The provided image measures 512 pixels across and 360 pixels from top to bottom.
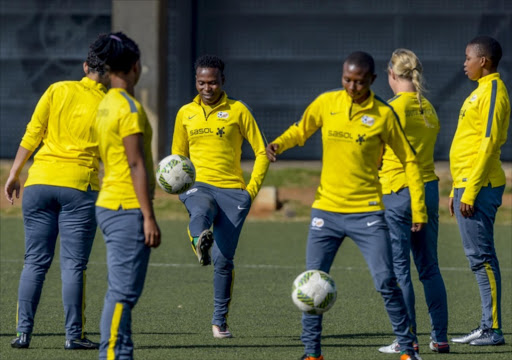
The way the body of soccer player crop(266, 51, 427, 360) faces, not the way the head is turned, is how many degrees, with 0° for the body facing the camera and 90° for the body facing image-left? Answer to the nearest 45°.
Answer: approximately 0°

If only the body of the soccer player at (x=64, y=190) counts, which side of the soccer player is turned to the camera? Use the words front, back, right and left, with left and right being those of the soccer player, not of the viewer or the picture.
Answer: back

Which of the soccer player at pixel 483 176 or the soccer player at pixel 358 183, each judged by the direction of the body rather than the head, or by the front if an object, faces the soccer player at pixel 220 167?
the soccer player at pixel 483 176

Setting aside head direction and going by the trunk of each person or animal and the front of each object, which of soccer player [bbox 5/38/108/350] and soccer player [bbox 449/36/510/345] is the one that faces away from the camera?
soccer player [bbox 5/38/108/350]

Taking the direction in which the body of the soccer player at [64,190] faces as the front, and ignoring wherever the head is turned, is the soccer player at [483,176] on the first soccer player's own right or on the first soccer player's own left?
on the first soccer player's own right

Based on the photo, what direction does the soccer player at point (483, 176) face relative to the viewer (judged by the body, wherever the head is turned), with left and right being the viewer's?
facing to the left of the viewer

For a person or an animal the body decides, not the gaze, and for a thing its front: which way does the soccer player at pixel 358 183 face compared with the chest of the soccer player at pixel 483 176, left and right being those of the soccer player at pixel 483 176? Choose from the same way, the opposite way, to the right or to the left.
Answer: to the left

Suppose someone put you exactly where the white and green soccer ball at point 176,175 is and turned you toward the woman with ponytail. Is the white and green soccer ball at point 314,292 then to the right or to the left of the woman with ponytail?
right

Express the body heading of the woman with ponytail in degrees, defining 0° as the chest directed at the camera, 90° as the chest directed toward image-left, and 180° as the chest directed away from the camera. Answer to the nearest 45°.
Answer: approximately 135°
